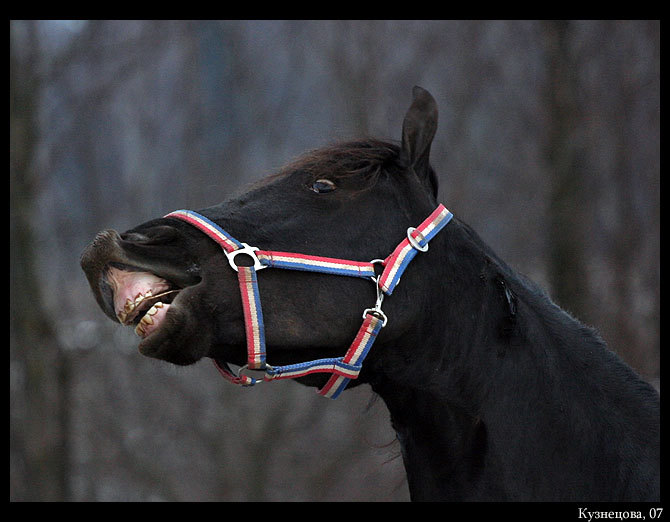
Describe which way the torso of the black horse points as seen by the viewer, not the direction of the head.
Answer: to the viewer's left

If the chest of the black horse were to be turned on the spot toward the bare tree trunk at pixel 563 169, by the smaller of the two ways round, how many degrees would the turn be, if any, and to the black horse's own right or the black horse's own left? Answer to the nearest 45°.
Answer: approximately 90° to the black horse's own right

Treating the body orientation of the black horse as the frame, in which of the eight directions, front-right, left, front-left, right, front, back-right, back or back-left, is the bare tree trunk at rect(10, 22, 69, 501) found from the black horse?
front-right
